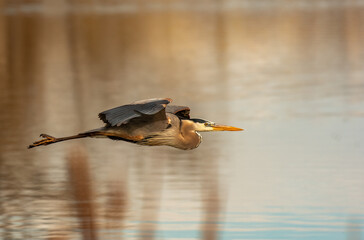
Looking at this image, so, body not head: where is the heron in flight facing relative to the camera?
to the viewer's right
